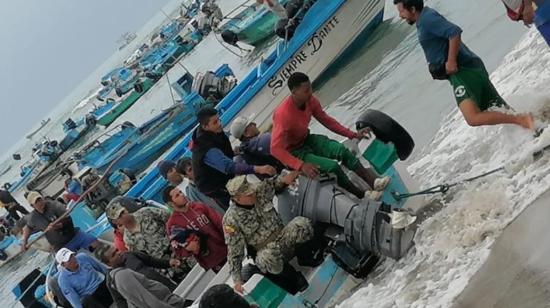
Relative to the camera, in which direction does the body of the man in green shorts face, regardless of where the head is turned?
to the viewer's left

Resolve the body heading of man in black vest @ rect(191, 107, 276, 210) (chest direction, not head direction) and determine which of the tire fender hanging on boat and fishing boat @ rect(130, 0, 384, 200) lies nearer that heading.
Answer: the tire fender hanging on boat

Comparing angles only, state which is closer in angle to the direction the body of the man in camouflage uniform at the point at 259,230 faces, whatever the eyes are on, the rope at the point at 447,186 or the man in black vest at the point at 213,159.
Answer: the rope

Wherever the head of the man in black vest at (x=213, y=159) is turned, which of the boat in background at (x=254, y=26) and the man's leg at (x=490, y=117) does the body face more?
the man's leg

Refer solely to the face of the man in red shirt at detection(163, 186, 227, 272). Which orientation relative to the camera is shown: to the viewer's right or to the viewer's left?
to the viewer's right

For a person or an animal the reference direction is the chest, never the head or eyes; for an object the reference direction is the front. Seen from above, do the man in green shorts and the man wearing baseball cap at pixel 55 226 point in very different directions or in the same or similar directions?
very different directions

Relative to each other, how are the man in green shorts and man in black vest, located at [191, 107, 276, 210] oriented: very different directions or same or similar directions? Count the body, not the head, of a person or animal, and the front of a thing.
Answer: very different directions

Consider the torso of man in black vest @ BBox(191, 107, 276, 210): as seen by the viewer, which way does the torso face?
to the viewer's right

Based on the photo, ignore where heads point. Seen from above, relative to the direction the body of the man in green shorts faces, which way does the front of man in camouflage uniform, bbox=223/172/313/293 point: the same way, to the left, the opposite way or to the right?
to the left

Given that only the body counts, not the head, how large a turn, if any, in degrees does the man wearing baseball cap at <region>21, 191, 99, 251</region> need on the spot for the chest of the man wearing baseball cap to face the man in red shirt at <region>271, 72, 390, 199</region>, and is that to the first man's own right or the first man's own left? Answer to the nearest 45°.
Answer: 0° — they already face them

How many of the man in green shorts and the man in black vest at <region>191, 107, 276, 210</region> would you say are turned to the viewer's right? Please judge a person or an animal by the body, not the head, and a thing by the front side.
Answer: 1
